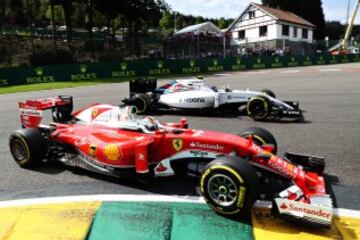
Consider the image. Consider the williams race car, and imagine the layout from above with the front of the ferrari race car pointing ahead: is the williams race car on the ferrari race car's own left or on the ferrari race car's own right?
on the ferrari race car's own left

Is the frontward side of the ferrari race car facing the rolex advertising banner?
no

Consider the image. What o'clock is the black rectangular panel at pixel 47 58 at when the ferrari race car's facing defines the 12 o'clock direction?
The black rectangular panel is roughly at 7 o'clock from the ferrari race car.

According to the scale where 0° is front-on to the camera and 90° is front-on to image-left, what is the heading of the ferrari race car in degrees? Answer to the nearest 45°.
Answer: approximately 315°

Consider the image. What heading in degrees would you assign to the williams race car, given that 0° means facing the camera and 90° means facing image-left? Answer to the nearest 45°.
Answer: approximately 270°

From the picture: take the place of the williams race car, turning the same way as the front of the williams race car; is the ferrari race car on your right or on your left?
on your right

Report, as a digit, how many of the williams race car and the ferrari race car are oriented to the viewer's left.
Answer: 0

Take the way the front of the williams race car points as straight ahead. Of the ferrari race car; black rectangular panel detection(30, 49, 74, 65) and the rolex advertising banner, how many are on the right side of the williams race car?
1

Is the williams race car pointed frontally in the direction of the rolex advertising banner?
no

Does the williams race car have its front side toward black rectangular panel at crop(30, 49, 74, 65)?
no
